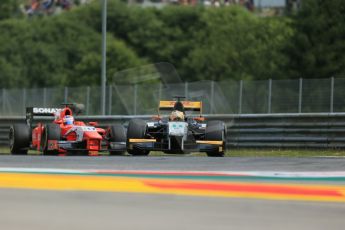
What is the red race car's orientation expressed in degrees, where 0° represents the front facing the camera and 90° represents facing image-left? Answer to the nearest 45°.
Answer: approximately 315°

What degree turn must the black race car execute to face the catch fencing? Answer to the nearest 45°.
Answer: approximately 180°

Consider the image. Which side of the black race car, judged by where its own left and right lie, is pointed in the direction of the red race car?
right

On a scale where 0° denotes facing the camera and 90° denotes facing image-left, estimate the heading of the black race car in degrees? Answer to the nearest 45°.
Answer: approximately 0°

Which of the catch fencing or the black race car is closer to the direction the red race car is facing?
the black race car
